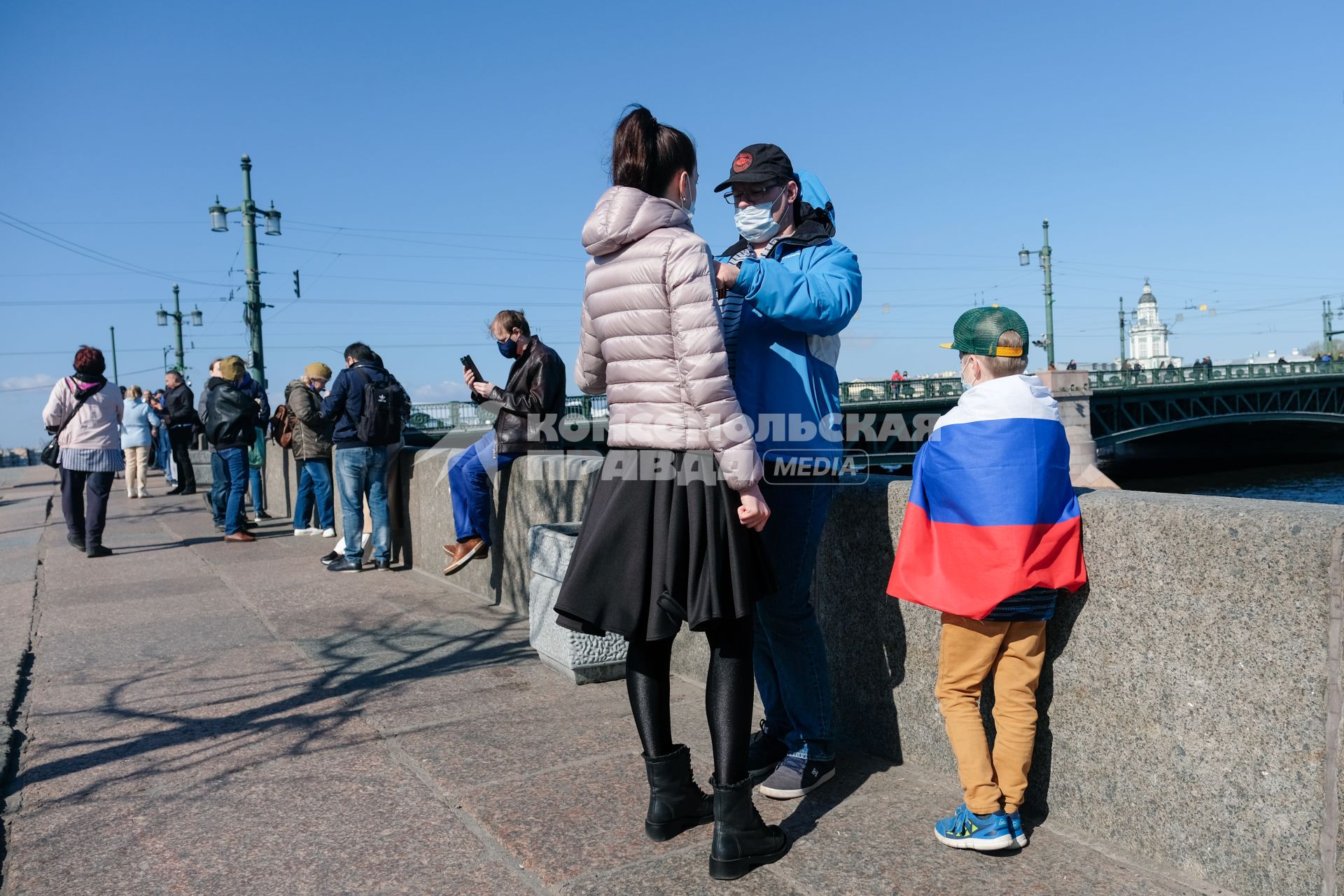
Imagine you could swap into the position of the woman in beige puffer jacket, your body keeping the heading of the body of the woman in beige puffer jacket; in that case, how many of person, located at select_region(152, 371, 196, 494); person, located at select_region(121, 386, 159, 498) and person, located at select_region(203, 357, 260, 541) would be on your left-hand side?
3

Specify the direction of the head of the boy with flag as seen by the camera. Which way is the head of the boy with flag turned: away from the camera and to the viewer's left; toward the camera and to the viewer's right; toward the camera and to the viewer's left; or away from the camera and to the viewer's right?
away from the camera and to the viewer's left

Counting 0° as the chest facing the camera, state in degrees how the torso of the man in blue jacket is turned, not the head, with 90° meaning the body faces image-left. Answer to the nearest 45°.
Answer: approximately 45°

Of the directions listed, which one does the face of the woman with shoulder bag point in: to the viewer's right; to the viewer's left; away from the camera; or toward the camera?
away from the camera

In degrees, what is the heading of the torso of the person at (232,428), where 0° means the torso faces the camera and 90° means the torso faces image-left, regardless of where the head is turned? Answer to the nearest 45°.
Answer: approximately 225°

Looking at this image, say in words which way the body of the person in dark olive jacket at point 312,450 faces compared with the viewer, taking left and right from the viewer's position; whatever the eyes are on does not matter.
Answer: facing to the right of the viewer

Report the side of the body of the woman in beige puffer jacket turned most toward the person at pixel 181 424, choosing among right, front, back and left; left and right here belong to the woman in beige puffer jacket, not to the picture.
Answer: left

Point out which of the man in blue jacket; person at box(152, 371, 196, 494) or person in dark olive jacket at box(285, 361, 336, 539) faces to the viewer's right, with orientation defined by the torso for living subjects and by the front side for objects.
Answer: person in dark olive jacket at box(285, 361, 336, 539)

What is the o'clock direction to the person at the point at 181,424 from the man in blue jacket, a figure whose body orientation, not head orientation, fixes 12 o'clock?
The person is roughly at 3 o'clock from the man in blue jacket.

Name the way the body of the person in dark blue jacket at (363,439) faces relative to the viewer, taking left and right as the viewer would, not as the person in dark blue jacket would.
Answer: facing away from the viewer and to the left of the viewer

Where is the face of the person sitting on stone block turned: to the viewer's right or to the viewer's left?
to the viewer's left

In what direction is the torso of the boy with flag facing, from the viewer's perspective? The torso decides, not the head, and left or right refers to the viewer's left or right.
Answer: facing away from the viewer and to the left of the viewer

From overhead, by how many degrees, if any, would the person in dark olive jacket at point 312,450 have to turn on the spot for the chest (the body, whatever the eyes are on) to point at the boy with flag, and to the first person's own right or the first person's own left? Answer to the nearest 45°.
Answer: approximately 90° to the first person's own right
